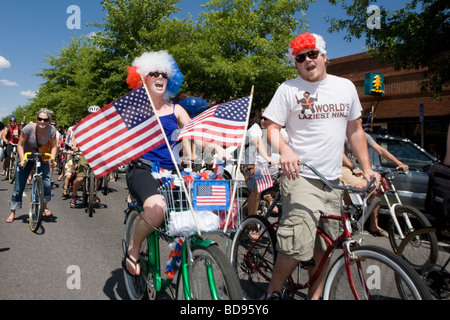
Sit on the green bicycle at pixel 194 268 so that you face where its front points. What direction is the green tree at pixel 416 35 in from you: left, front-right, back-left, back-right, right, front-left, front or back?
left

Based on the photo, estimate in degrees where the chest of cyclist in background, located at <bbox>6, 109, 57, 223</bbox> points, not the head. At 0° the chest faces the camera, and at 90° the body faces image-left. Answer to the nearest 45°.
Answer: approximately 0°

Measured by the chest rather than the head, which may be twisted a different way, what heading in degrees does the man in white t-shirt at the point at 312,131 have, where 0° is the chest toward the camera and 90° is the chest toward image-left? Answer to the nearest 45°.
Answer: approximately 315°

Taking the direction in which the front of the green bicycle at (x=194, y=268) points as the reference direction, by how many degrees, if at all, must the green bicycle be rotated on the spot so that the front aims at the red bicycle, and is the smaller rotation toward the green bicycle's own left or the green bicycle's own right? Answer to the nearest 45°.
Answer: approximately 45° to the green bicycle's own left

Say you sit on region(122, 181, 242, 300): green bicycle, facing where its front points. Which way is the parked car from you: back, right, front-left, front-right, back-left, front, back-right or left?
left

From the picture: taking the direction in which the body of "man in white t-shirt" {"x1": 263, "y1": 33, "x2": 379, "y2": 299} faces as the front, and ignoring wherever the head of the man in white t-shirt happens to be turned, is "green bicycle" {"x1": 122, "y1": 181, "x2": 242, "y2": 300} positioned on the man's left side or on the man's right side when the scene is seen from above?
on the man's right side

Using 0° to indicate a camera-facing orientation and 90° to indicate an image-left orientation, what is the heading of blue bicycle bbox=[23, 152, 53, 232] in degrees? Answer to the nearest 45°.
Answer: approximately 0°
